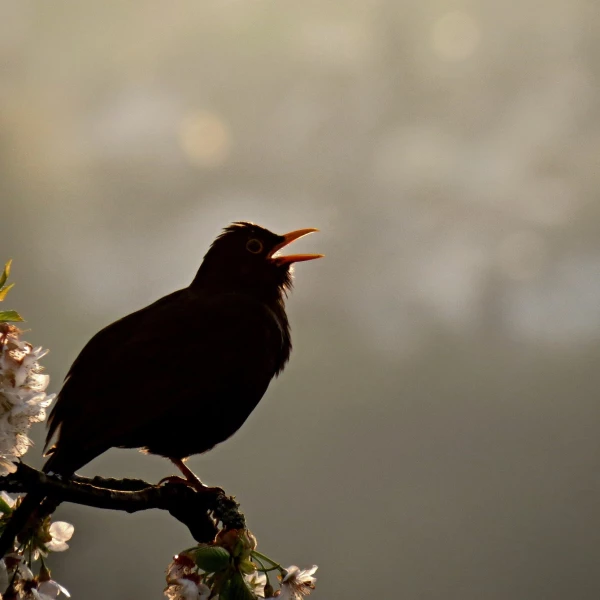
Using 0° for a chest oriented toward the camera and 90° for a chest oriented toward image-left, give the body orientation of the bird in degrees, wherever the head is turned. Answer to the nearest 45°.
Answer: approximately 270°

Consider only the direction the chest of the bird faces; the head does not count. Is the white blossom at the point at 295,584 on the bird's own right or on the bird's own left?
on the bird's own right
